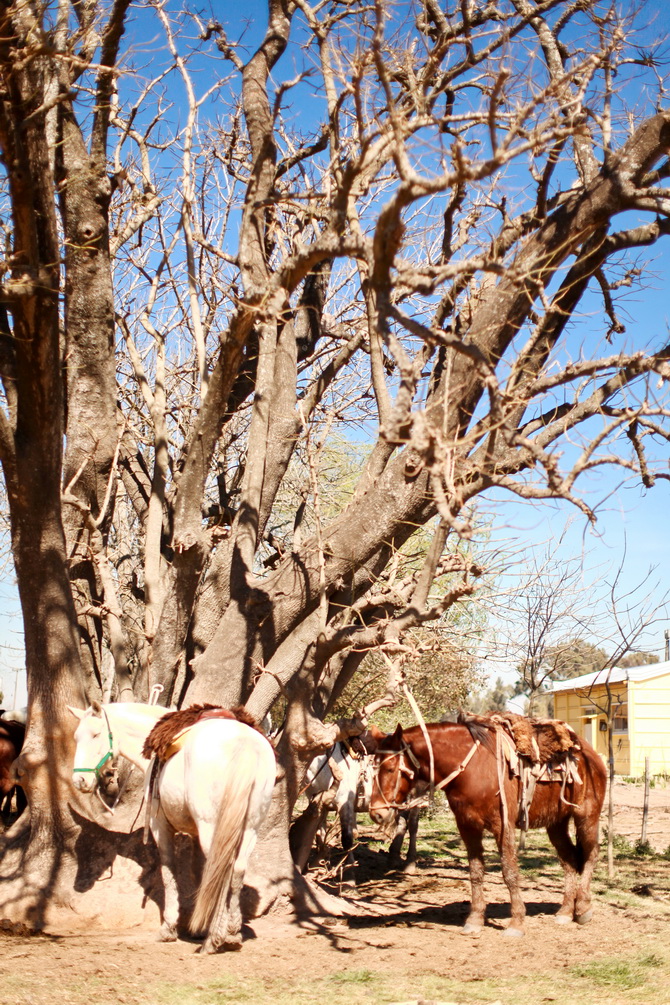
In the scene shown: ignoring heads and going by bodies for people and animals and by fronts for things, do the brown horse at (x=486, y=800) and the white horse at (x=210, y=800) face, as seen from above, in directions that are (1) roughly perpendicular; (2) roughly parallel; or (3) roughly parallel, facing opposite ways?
roughly perpendicular

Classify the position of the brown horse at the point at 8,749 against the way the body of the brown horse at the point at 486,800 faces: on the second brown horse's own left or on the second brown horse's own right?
on the second brown horse's own right

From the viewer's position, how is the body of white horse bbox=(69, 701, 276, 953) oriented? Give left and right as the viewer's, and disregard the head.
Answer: facing away from the viewer and to the left of the viewer

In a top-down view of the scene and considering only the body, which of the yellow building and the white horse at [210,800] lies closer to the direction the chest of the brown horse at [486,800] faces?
the white horse

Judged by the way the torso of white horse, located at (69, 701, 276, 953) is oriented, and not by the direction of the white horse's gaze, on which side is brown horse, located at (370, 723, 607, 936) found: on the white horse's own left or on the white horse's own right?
on the white horse's own right

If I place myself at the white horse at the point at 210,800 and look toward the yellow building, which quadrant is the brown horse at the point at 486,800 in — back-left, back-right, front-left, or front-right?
front-right

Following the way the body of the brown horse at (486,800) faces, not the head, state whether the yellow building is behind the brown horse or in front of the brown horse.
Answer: behind

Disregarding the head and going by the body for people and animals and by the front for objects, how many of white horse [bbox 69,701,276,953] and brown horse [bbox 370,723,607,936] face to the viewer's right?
0

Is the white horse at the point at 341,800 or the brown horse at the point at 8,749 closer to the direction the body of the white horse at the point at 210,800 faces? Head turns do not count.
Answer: the brown horse

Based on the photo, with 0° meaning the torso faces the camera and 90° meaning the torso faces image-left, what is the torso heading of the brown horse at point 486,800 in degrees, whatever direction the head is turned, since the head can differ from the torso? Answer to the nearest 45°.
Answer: approximately 45°

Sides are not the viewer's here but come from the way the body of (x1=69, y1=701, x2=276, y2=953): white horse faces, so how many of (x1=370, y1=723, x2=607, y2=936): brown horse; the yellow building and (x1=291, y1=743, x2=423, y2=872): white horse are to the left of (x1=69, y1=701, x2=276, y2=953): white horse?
0

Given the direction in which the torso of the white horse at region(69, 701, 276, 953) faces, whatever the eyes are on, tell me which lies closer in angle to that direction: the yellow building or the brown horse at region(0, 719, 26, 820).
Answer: the brown horse

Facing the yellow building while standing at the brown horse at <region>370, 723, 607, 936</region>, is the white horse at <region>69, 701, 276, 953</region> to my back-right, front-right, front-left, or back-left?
back-left
